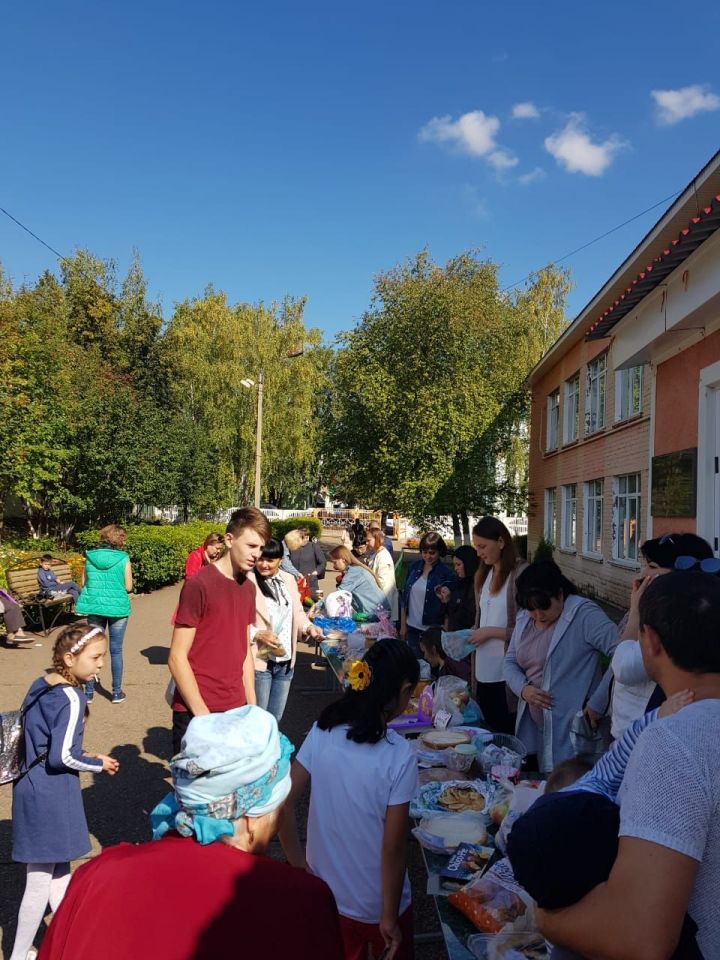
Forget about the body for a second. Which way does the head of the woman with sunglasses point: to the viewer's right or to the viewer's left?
to the viewer's left

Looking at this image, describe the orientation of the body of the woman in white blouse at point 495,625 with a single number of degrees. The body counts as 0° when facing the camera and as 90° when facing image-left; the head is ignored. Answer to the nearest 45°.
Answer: approximately 45°

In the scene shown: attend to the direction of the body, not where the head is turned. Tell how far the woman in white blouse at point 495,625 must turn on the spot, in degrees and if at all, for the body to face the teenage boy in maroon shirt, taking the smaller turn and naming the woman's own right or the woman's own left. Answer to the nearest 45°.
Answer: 0° — they already face them

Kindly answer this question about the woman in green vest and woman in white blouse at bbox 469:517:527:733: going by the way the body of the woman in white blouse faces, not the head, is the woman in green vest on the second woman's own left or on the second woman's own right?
on the second woman's own right

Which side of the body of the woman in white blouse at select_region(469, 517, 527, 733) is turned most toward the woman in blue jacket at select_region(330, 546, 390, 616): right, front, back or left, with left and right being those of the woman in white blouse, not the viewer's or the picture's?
right

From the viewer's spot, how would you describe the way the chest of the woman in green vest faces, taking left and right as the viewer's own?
facing away from the viewer
